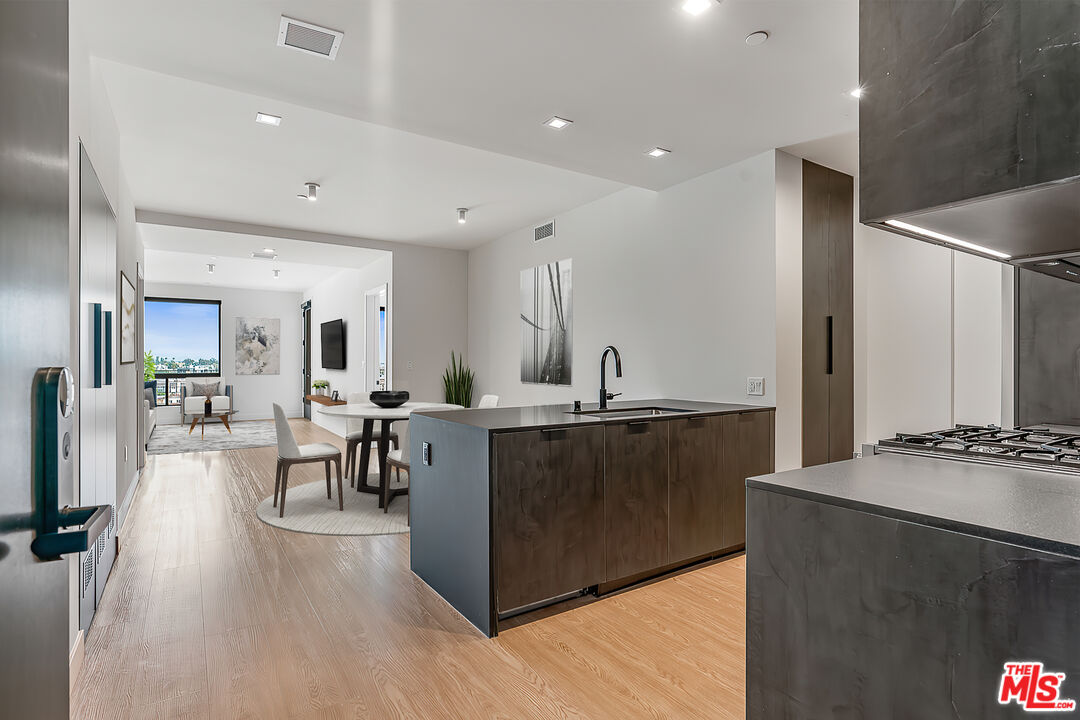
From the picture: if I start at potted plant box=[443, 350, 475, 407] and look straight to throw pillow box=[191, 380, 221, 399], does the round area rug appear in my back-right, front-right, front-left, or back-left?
back-left

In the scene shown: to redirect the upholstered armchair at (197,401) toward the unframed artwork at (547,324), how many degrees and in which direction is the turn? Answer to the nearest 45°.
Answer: approximately 45° to its left

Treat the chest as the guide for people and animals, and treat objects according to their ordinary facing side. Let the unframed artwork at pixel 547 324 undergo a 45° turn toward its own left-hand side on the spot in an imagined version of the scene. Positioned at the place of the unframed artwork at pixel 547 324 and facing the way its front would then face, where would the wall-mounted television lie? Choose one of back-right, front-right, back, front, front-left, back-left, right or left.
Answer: back-right

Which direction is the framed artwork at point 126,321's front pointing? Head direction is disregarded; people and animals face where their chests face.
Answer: to the viewer's right

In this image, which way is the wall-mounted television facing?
to the viewer's left

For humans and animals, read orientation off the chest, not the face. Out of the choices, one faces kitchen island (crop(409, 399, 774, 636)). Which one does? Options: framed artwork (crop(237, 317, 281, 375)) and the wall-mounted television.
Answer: the framed artwork

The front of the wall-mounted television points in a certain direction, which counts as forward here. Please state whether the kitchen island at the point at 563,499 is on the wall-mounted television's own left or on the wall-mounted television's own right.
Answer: on the wall-mounted television's own left

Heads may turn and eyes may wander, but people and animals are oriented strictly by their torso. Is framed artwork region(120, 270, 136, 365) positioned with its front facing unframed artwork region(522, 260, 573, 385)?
yes

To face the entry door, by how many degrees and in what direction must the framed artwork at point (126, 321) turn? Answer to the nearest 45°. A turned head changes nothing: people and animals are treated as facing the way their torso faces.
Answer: approximately 90° to its right

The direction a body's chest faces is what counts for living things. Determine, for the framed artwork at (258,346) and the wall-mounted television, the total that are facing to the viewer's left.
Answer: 1

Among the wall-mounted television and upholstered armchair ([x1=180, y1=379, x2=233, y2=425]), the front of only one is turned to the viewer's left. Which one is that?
the wall-mounted television

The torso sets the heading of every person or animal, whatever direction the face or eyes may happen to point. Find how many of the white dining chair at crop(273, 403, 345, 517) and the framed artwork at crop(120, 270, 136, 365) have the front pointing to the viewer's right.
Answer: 2

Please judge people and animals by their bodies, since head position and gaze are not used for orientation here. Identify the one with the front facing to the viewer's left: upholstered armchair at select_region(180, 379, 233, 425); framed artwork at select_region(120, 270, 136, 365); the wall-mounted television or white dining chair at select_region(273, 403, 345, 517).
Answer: the wall-mounted television

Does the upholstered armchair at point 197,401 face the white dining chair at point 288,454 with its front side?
yes

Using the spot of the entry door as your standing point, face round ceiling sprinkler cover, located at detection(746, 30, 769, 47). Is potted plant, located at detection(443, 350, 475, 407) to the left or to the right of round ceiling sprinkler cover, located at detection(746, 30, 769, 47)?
left

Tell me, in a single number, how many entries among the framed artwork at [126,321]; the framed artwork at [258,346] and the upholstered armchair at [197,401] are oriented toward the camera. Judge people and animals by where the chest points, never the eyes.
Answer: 2
